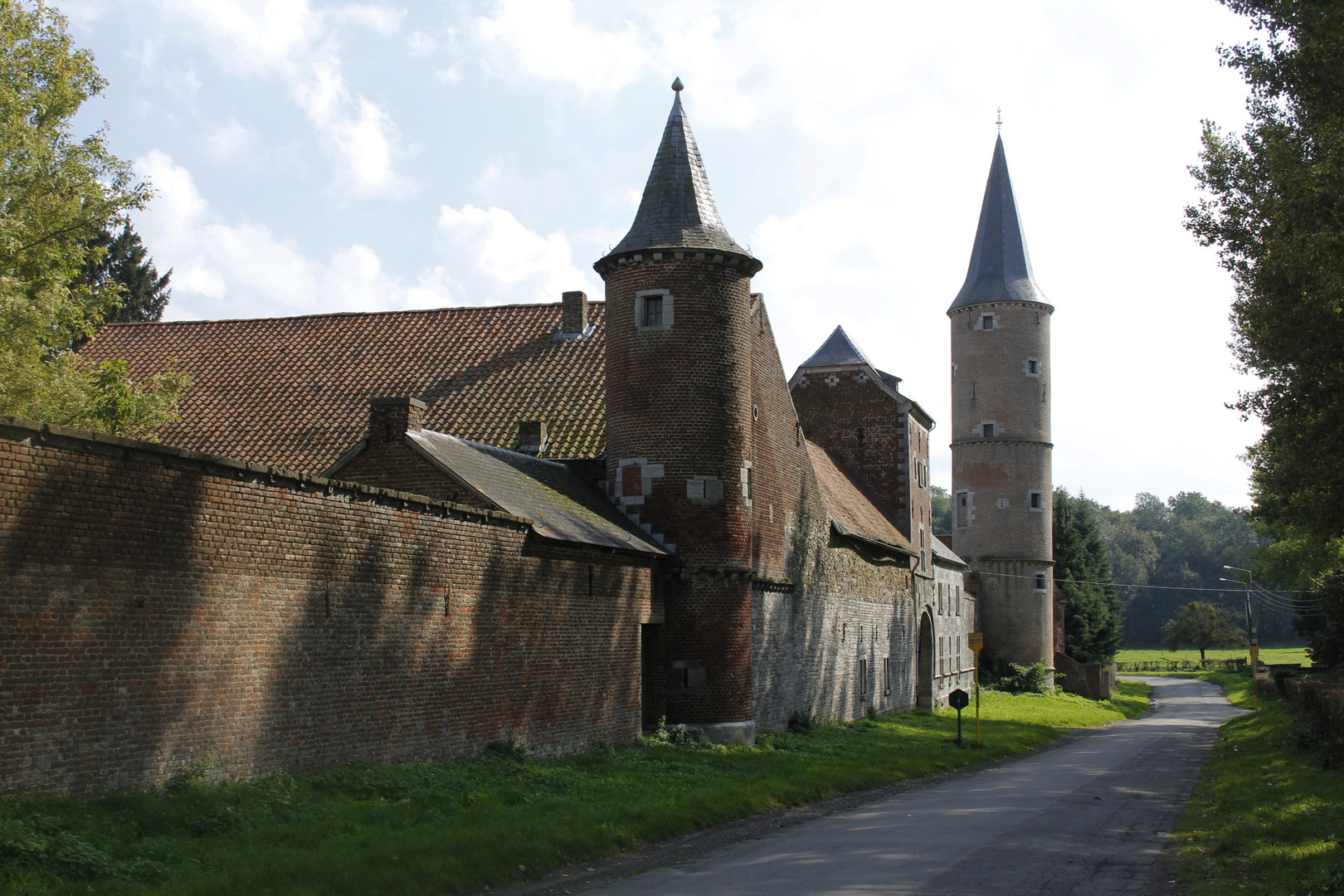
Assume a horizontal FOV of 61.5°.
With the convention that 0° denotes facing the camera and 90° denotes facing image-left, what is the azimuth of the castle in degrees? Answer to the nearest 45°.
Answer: approximately 315°

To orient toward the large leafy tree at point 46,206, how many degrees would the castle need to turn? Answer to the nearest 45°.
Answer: approximately 135° to its right
